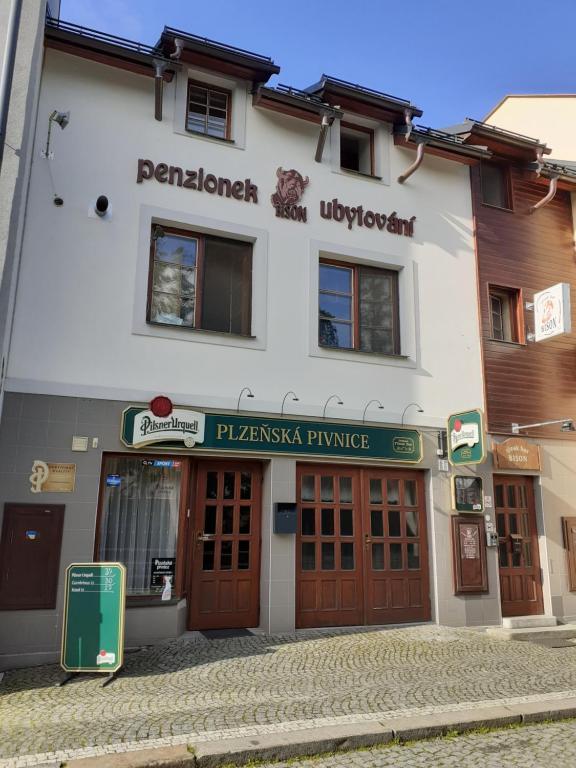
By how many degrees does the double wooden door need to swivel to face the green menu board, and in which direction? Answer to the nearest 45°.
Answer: approximately 45° to its right

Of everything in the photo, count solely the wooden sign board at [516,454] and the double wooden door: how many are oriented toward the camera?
2

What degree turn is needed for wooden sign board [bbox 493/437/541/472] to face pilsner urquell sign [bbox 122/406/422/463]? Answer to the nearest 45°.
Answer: approximately 45° to its right

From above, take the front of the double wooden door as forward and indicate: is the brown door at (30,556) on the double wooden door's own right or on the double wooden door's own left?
on the double wooden door's own right

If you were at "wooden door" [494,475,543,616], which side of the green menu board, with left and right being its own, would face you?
left

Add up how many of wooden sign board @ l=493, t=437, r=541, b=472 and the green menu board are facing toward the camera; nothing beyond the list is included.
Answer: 2

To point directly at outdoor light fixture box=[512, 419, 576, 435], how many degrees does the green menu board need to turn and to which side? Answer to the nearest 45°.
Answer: approximately 90° to its left

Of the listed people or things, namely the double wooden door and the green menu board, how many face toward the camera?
2

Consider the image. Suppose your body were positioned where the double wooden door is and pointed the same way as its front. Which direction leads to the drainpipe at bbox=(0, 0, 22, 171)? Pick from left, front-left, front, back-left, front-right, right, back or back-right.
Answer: front-right
